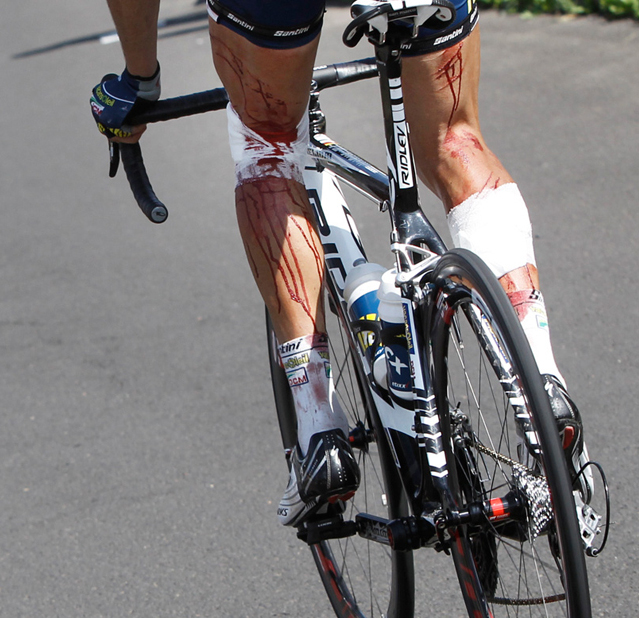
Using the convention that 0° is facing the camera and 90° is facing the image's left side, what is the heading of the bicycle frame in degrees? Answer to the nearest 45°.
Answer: approximately 135°
